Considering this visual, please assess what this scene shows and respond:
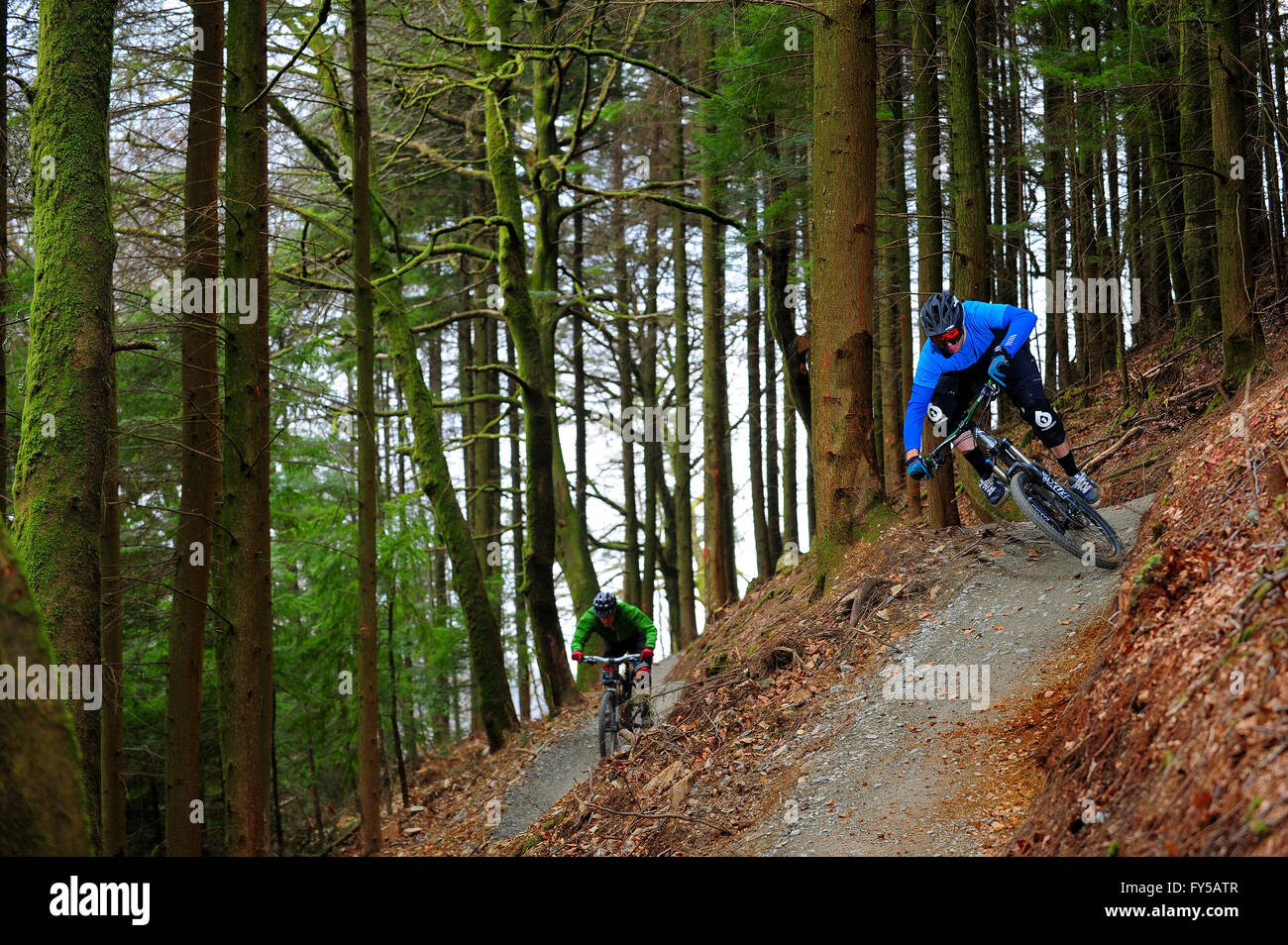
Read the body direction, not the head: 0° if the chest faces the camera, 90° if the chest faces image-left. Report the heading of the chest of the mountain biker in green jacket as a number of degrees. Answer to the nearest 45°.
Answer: approximately 0°

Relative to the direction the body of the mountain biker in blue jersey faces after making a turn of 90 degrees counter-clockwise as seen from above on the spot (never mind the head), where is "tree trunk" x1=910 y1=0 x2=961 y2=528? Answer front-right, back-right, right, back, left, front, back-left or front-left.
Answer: left

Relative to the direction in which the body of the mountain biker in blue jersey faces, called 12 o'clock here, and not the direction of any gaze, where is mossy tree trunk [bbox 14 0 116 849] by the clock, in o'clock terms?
The mossy tree trunk is roughly at 2 o'clock from the mountain biker in blue jersey.

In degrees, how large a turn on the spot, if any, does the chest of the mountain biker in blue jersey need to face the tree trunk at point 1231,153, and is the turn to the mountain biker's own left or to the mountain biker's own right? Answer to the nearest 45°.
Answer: approximately 135° to the mountain biker's own left

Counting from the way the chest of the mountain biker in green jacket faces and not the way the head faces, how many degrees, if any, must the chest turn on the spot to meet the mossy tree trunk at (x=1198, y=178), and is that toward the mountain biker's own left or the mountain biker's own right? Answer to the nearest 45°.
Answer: approximately 90° to the mountain biker's own left

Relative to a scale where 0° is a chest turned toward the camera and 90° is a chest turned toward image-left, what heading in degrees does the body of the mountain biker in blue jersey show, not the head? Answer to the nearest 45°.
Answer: approximately 0°

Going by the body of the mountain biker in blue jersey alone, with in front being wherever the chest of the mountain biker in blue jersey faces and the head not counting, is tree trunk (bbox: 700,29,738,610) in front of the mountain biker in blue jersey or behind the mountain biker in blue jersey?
behind
